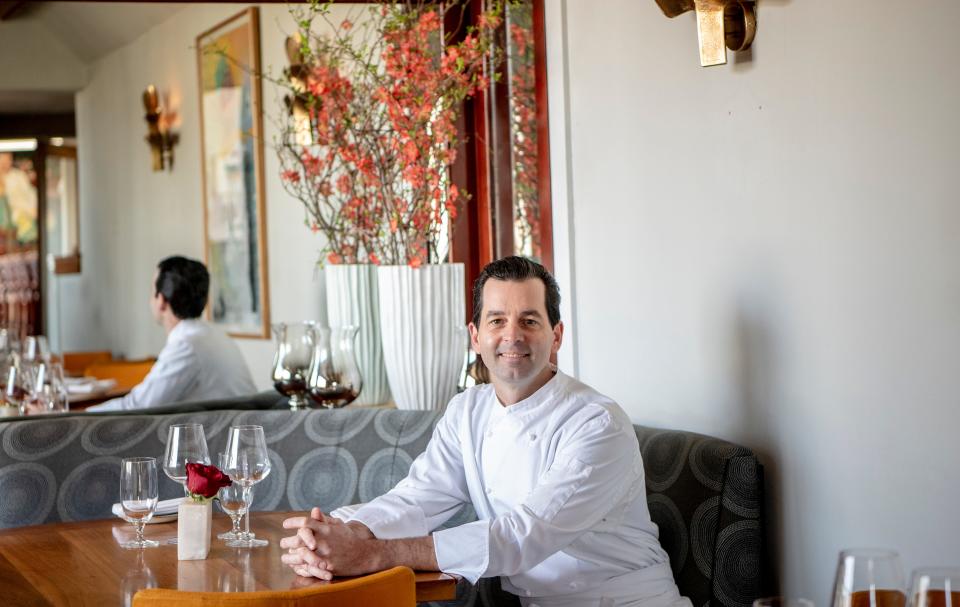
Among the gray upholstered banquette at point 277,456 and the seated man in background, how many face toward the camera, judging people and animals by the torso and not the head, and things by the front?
1

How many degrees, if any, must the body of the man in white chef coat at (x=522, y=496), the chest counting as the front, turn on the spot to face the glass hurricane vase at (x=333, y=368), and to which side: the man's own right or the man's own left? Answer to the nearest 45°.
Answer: approximately 90° to the man's own right

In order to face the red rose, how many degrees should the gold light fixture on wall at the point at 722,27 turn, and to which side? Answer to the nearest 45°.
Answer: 0° — it already faces it

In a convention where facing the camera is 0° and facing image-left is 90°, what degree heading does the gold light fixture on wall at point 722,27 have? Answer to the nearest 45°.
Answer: approximately 45°

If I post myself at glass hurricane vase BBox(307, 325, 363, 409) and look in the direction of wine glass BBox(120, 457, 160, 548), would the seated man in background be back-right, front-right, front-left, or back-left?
back-right

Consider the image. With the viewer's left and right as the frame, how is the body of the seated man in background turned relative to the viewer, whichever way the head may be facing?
facing away from the viewer and to the left of the viewer

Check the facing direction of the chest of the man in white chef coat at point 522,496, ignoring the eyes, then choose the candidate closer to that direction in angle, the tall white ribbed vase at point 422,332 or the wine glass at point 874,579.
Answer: the wine glass
